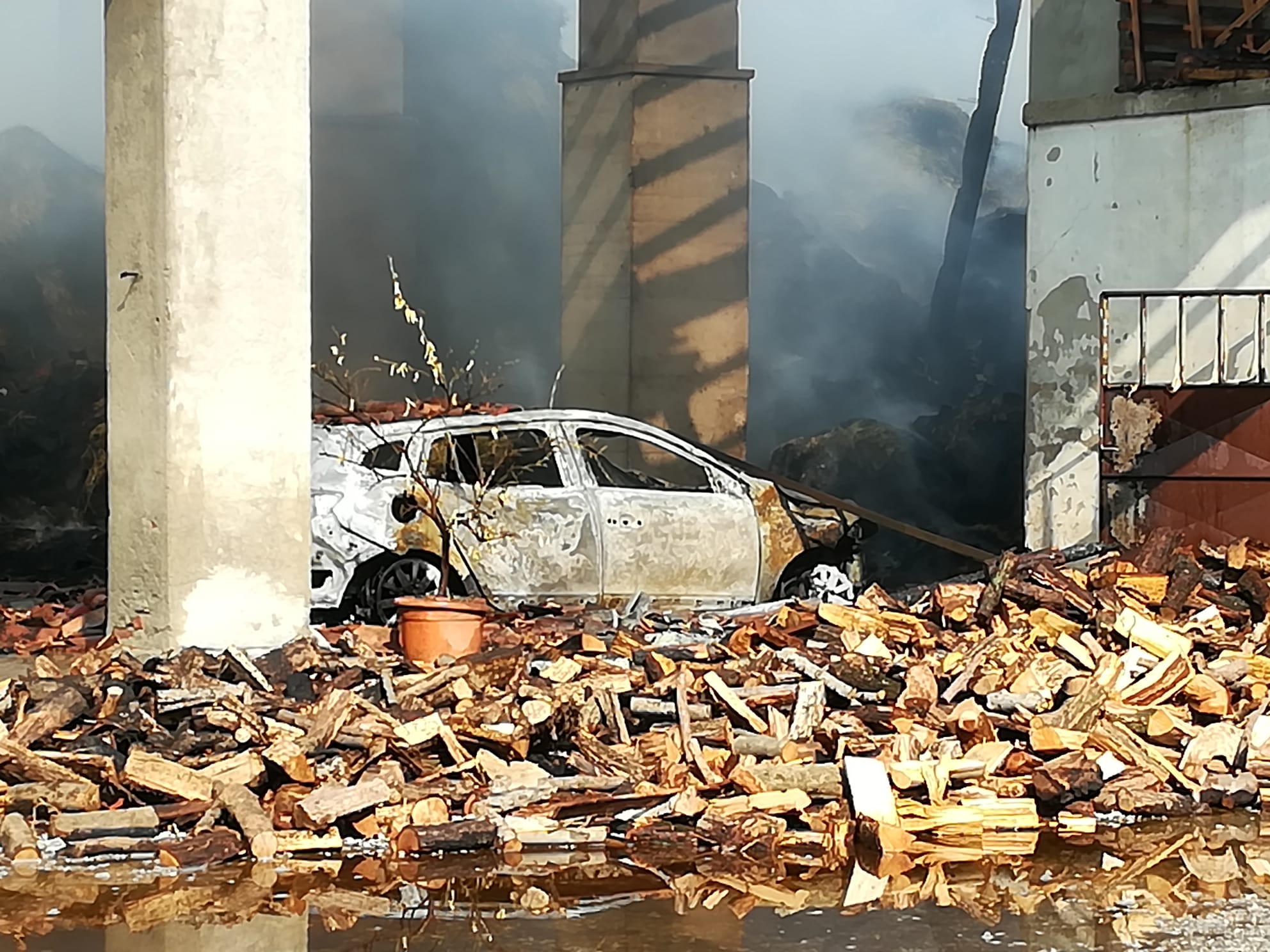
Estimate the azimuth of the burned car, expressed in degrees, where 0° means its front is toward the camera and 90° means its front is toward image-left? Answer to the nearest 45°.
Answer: approximately 270°

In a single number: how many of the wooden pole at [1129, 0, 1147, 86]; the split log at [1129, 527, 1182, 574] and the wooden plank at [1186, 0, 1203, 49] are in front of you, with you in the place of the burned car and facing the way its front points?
3

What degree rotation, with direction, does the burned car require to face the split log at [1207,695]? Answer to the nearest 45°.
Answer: approximately 45° to its right

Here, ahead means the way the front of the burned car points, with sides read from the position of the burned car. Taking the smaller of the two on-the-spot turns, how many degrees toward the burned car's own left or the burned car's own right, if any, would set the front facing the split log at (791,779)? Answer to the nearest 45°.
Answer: approximately 90° to the burned car's own right

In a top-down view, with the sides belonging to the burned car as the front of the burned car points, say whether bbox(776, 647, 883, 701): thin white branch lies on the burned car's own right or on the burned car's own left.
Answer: on the burned car's own right

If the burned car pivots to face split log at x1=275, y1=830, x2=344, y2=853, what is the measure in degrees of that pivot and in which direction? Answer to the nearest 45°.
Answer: approximately 90° to its right

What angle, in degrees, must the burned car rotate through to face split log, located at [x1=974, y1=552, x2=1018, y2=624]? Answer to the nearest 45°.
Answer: approximately 45° to its right

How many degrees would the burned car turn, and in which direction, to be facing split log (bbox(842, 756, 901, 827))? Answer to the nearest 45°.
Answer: approximately 90° to its right

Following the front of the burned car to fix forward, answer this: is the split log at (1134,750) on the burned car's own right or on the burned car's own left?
on the burned car's own right

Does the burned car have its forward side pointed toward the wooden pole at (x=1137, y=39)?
yes
